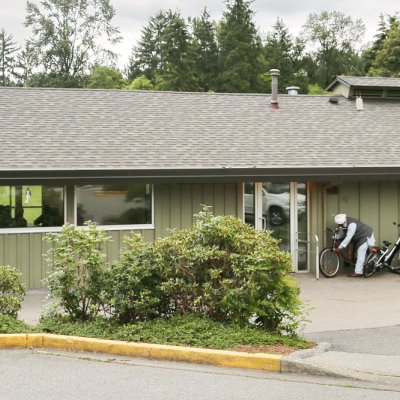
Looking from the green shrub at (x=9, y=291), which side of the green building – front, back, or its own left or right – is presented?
front

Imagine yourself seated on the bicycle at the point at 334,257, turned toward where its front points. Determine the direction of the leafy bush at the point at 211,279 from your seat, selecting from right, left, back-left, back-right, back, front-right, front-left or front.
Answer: front-left

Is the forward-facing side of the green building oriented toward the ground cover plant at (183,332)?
yes

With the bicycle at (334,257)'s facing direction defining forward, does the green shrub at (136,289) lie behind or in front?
in front

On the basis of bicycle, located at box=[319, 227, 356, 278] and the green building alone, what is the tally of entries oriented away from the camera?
0

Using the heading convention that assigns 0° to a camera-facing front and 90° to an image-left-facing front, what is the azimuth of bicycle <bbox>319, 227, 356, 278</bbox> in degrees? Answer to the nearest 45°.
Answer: approximately 45°

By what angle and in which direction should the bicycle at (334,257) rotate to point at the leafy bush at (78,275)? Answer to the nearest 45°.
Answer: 0° — it already faces it

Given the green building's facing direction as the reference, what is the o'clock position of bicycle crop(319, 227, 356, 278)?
The bicycle is roughly at 9 o'clock from the green building.

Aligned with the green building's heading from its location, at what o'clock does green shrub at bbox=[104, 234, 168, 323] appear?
The green shrub is roughly at 12 o'clock from the green building.
